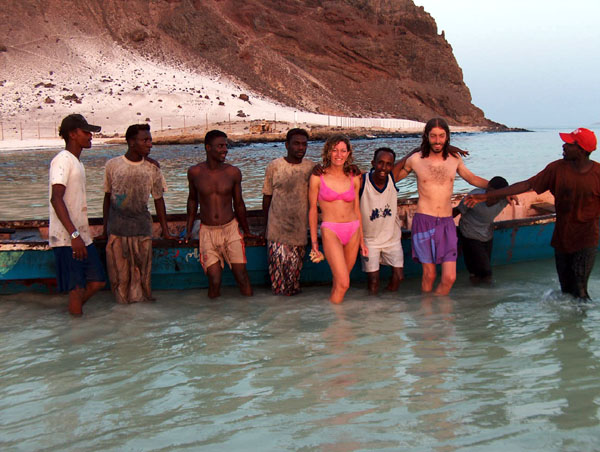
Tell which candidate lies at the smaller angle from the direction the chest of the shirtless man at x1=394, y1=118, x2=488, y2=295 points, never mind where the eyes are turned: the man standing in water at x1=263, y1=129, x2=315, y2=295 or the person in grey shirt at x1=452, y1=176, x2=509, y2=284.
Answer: the man standing in water

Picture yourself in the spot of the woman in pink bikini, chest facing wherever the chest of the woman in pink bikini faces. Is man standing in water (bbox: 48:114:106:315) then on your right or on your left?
on your right

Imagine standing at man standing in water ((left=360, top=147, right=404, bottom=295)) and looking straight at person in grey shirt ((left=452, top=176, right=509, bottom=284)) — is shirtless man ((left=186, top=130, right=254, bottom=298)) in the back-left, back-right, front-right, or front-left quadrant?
back-left

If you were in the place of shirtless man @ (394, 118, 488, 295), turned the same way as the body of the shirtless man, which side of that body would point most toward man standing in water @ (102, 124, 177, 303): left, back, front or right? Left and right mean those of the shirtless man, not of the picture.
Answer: right

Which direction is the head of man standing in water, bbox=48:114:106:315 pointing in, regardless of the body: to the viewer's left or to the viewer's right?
to the viewer's right

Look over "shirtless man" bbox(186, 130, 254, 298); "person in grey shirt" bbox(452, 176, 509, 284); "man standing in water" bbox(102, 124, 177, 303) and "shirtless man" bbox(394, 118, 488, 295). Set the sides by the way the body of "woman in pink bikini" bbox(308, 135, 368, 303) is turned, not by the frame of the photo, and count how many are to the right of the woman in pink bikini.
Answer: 2

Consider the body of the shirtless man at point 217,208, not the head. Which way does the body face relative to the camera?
toward the camera

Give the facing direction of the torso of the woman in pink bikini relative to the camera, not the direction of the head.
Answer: toward the camera

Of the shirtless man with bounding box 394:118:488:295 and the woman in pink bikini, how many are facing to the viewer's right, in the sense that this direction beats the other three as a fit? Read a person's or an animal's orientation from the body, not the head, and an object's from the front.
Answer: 0
